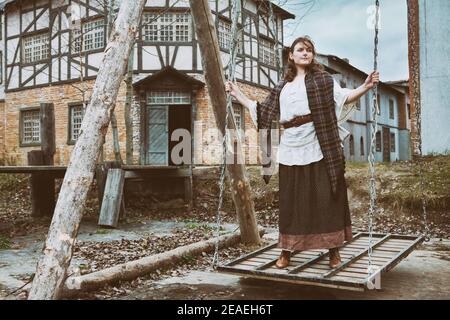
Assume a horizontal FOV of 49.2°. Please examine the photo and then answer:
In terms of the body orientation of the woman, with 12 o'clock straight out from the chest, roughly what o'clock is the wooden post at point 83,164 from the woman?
The wooden post is roughly at 2 o'clock from the woman.

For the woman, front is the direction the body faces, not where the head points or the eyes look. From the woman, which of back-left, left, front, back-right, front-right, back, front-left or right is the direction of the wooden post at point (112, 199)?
back-right

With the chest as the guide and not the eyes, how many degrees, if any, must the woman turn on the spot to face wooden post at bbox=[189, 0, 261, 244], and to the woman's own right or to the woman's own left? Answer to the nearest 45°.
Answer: approximately 135° to the woman's own right

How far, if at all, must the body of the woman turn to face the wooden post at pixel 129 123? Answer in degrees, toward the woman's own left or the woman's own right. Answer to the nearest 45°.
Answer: approximately 135° to the woman's own right

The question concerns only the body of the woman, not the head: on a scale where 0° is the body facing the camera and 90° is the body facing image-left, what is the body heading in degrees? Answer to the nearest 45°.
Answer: approximately 0°

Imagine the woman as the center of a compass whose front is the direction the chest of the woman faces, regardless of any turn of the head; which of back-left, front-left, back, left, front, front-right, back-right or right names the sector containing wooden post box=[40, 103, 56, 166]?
back-right
